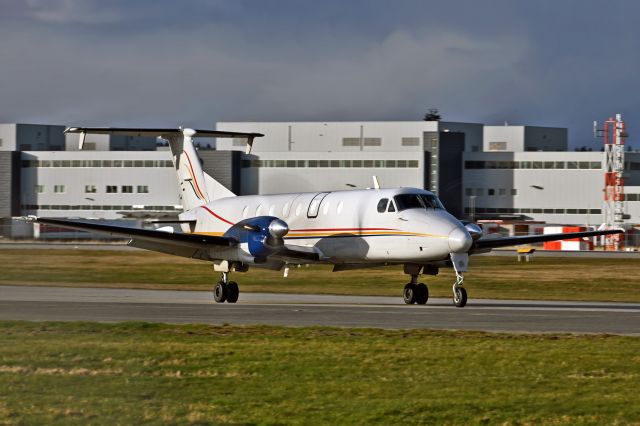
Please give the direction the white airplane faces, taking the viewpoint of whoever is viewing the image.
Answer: facing the viewer and to the right of the viewer
